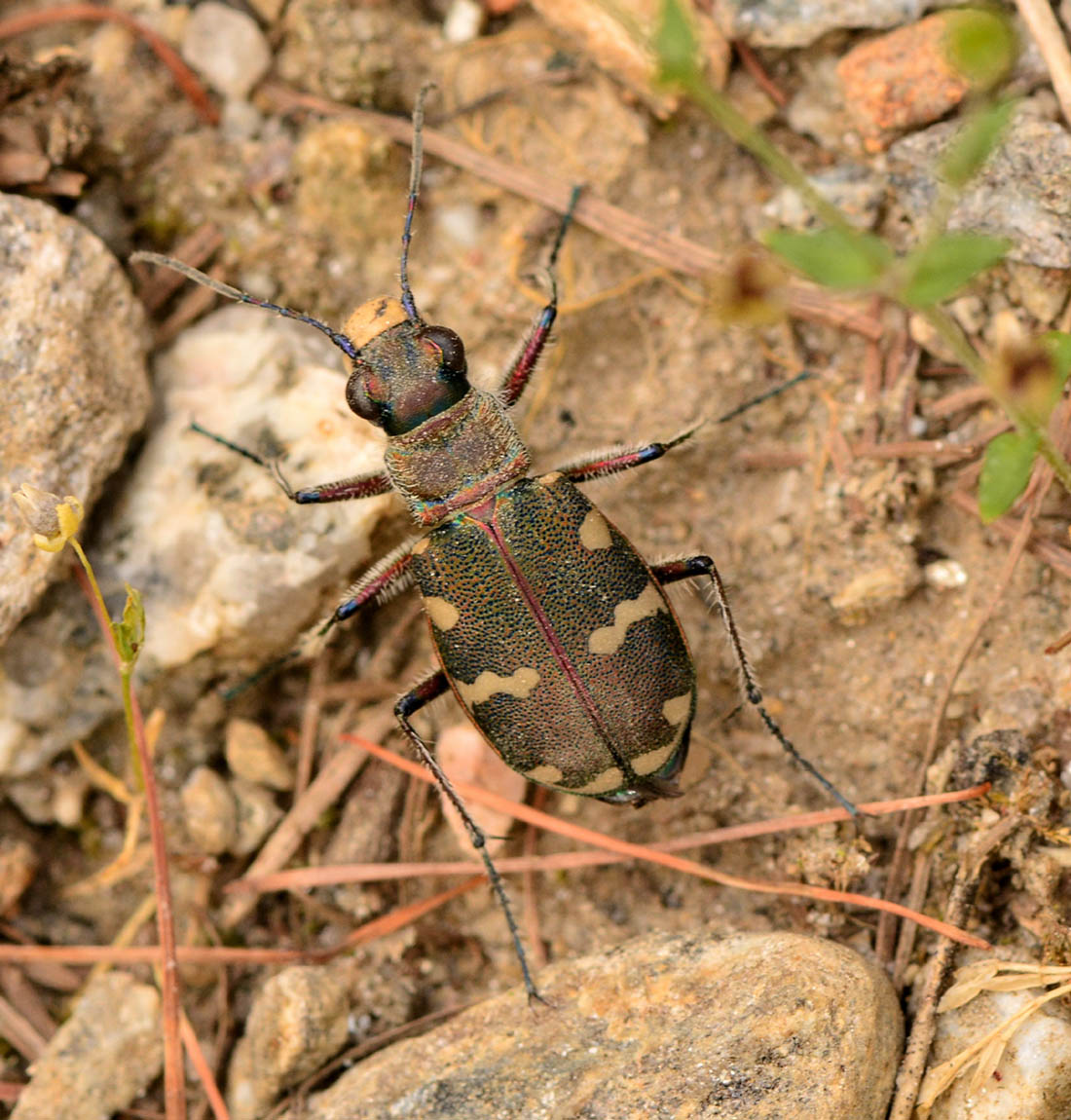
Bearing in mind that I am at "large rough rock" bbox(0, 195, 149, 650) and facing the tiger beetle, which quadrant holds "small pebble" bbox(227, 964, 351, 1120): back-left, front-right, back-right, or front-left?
front-right

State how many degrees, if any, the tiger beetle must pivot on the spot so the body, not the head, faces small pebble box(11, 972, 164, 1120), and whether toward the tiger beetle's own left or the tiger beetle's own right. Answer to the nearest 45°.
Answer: approximately 45° to the tiger beetle's own left

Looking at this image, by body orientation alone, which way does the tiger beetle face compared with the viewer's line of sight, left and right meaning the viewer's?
facing away from the viewer and to the left of the viewer

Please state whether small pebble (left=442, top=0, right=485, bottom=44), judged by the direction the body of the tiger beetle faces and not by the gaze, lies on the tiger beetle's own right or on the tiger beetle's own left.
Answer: on the tiger beetle's own right

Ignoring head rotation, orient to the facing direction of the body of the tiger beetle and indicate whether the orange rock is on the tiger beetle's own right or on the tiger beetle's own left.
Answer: on the tiger beetle's own right

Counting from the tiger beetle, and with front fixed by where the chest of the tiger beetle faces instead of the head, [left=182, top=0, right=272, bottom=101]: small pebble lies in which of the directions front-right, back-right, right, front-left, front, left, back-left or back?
front-right
